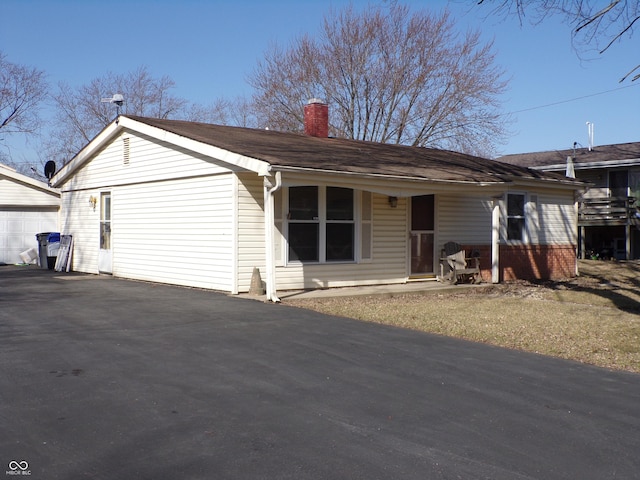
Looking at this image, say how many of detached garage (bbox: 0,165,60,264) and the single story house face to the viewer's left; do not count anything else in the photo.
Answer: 0

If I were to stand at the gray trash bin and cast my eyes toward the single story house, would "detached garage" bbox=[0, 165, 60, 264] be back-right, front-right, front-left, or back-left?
back-left

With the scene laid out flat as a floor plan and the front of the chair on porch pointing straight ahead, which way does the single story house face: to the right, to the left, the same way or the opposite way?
the same way

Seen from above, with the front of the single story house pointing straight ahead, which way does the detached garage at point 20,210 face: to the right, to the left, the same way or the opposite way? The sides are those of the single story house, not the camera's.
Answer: the same way

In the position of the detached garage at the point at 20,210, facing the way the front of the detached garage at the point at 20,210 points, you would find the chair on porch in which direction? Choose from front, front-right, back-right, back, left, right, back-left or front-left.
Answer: front-left

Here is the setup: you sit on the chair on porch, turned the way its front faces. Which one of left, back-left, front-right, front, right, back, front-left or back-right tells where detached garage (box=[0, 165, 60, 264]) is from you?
back-right

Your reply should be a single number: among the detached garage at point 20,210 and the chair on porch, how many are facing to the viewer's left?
0

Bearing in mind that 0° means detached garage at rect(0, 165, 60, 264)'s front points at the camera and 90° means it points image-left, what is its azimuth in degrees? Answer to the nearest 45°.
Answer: approximately 0°

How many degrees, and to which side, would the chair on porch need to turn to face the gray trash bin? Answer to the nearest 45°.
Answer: approximately 135° to its right

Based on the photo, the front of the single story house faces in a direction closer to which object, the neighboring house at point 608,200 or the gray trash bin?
the neighboring house

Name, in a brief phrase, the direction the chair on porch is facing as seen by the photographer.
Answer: facing the viewer and to the right of the viewer

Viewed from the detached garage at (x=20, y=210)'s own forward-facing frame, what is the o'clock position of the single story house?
The single story house is roughly at 11 o'clock from the detached garage.

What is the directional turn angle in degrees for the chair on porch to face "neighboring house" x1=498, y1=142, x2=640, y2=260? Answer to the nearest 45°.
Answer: approximately 90° to its left

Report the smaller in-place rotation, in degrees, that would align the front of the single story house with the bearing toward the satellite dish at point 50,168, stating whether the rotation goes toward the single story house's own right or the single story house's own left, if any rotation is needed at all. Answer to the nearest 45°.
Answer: approximately 180°

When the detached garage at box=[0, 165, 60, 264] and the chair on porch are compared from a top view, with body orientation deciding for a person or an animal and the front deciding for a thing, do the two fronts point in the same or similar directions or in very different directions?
same or similar directions
